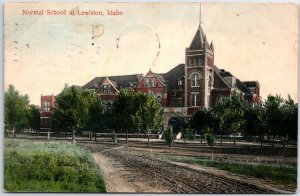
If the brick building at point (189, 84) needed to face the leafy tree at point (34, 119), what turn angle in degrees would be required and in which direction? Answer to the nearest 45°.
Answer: approximately 90° to its right

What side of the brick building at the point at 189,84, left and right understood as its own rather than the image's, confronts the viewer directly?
front

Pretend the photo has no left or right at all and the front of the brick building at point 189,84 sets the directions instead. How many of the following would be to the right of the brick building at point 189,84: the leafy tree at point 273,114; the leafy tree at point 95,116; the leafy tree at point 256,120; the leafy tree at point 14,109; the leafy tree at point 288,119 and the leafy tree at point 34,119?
3

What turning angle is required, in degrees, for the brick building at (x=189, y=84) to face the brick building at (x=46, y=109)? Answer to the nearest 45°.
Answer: approximately 90° to its right
